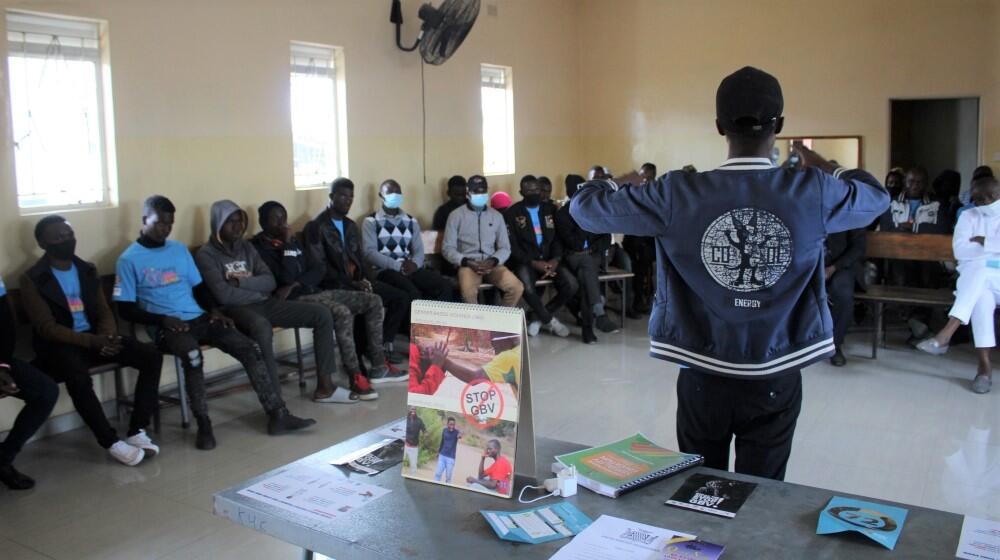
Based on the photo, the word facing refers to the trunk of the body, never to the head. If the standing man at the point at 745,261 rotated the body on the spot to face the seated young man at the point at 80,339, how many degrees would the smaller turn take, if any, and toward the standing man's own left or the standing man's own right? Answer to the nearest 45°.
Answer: approximately 45° to the standing man's own left

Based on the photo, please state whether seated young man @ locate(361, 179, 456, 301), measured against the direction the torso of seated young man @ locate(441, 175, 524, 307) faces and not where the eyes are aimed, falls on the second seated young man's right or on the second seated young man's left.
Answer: on the second seated young man's right

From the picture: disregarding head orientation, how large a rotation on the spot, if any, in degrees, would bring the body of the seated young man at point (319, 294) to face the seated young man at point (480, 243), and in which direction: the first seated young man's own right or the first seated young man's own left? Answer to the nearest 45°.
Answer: approximately 90° to the first seated young man's own left

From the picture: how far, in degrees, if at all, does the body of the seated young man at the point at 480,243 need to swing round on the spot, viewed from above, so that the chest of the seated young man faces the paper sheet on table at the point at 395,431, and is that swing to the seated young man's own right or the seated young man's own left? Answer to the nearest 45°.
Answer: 0° — they already face it

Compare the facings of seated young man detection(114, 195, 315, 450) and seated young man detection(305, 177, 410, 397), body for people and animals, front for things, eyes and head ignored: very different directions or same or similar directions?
same or similar directions

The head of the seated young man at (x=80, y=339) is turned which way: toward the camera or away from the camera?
toward the camera

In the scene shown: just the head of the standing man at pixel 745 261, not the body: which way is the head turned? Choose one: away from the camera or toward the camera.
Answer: away from the camera

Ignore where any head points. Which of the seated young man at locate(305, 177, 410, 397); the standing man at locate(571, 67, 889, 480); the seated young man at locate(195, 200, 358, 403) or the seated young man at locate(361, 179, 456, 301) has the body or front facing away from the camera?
the standing man

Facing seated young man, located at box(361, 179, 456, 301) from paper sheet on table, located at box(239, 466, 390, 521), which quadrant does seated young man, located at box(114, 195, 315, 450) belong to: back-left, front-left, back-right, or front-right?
front-left

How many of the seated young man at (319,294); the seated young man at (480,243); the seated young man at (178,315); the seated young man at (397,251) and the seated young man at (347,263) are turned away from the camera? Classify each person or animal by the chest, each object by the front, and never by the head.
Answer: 0

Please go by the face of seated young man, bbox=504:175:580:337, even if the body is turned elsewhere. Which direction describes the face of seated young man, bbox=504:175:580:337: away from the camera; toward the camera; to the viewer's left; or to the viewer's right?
toward the camera

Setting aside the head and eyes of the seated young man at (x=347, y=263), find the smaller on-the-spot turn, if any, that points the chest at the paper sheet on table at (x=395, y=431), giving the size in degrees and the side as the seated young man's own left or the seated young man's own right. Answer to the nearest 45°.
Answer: approximately 45° to the seated young man's own right

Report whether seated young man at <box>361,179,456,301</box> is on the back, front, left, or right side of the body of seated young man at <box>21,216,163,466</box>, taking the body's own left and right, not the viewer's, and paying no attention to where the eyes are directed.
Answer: left

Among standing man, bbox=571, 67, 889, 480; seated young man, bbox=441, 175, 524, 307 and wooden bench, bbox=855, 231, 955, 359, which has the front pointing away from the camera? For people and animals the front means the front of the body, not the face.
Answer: the standing man

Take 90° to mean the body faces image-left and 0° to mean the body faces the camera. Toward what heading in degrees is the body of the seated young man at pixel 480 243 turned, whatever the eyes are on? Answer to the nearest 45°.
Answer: approximately 0°

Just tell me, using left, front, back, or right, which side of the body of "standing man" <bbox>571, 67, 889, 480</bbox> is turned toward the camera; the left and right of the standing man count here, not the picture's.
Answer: back

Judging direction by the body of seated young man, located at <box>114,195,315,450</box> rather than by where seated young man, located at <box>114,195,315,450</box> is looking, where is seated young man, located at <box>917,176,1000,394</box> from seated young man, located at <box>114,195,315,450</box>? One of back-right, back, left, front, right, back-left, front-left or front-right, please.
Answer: front-left

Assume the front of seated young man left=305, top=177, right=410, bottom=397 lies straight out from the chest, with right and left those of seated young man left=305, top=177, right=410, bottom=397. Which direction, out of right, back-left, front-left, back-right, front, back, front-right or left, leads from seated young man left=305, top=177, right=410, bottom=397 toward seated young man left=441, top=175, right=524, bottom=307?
left

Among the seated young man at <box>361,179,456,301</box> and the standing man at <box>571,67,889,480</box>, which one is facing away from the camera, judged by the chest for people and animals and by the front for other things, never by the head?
the standing man
